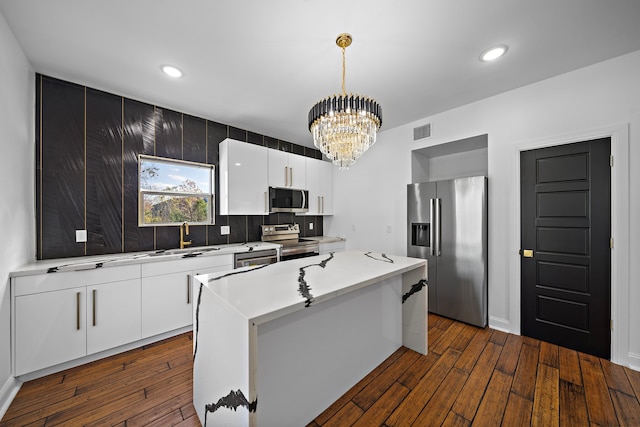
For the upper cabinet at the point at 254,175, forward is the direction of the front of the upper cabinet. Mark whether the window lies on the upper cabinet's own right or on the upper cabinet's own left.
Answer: on the upper cabinet's own right

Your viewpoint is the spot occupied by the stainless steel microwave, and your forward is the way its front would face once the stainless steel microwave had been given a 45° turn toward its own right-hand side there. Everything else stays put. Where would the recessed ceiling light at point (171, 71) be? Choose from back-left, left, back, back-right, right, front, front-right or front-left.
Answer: front-right

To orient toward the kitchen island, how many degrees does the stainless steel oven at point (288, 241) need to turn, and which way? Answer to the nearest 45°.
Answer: approximately 45° to its right

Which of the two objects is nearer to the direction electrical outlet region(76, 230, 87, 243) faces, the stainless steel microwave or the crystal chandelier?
the crystal chandelier

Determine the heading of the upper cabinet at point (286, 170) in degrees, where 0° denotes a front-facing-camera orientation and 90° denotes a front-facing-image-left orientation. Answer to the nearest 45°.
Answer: approximately 315°

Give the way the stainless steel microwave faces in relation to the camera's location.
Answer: facing the viewer and to the right of the viewer

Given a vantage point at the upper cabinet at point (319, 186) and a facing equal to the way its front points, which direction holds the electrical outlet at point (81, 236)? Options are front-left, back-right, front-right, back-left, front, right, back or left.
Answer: right

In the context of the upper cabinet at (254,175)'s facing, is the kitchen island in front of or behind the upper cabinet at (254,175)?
in front

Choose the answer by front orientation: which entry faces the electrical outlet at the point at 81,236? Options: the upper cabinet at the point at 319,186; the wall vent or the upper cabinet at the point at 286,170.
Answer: the wall vent

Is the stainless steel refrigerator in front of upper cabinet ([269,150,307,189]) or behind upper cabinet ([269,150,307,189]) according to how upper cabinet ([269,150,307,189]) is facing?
in front

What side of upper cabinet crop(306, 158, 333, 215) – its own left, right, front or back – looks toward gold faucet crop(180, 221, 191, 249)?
right

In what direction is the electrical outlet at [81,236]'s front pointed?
toward the camera

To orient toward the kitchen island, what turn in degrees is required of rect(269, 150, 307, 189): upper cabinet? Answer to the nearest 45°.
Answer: approximately 45° to its right

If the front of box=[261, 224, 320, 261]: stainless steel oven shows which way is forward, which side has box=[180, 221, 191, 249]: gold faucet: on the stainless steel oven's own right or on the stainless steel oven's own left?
on the stainless steel oven's own right

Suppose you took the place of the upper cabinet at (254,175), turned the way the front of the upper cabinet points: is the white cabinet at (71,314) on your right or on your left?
on your right
